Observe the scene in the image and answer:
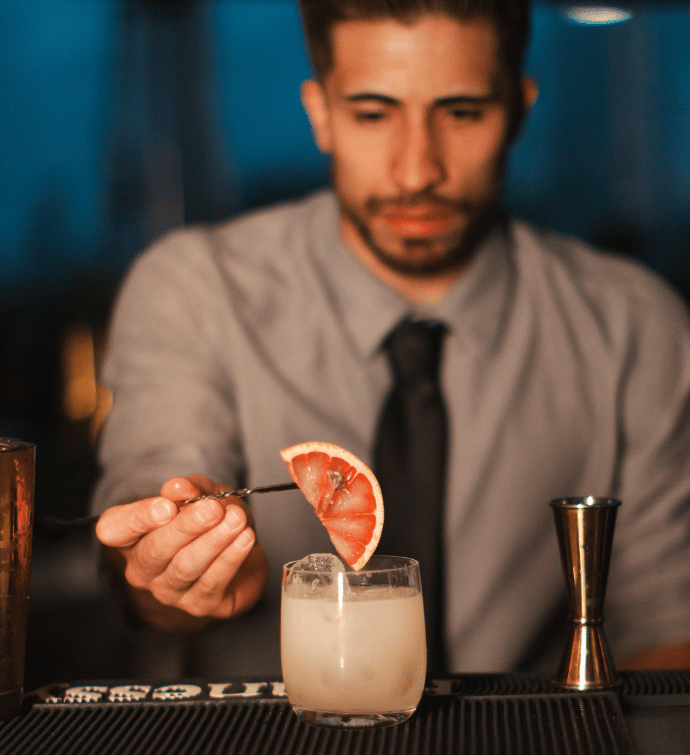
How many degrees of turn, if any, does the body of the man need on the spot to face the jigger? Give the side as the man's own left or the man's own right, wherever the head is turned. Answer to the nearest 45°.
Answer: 0° — they already face it

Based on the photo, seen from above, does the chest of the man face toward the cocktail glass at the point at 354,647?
yes

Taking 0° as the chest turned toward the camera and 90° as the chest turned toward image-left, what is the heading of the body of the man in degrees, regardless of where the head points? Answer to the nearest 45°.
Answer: approximately 0°

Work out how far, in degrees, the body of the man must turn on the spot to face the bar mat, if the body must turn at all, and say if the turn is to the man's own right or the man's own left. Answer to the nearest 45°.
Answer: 0° — they already face it
